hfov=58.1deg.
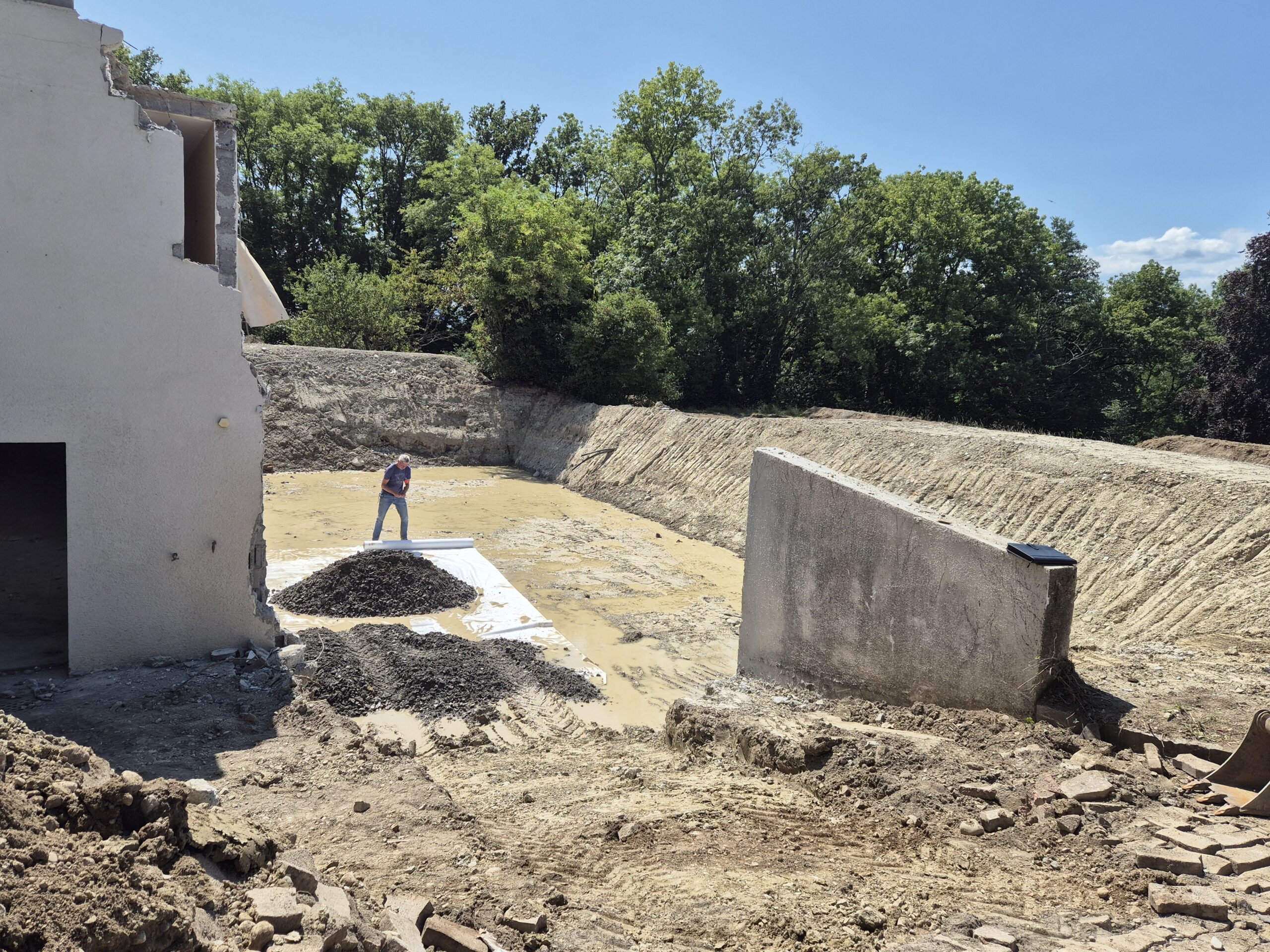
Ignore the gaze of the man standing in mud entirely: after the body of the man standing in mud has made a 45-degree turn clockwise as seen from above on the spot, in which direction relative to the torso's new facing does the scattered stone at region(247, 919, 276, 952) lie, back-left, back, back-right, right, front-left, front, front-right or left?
front

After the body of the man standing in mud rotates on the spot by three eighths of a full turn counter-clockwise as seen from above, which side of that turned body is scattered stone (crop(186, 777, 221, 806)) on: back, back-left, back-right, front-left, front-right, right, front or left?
back

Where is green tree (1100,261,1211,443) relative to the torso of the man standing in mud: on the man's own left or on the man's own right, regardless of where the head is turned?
on the man's own left

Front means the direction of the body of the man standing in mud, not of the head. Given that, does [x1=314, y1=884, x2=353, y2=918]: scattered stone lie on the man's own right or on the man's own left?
on the man's own right

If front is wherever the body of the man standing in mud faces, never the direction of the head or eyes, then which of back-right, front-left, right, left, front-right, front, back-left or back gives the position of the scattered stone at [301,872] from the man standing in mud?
front-right

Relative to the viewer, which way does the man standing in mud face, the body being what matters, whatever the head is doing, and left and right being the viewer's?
facing the viewer and to the right of the viewer

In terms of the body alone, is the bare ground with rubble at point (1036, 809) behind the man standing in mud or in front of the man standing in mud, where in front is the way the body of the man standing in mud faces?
in front

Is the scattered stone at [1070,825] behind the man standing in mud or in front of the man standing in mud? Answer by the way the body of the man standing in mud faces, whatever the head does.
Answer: in front

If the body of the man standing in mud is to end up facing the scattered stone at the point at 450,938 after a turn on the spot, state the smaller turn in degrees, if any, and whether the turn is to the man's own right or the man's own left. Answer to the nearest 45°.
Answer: approximately 45° to the man's own right

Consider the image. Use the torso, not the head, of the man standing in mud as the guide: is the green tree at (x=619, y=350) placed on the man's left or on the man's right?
on the man's left

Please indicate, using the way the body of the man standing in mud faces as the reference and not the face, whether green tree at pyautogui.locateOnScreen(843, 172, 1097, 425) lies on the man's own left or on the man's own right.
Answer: on the man's own left

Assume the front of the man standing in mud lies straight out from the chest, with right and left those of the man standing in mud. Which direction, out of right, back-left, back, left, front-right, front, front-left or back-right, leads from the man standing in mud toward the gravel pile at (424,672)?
front-right

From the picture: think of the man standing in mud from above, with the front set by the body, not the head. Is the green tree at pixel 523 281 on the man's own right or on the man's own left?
on the man's own left
